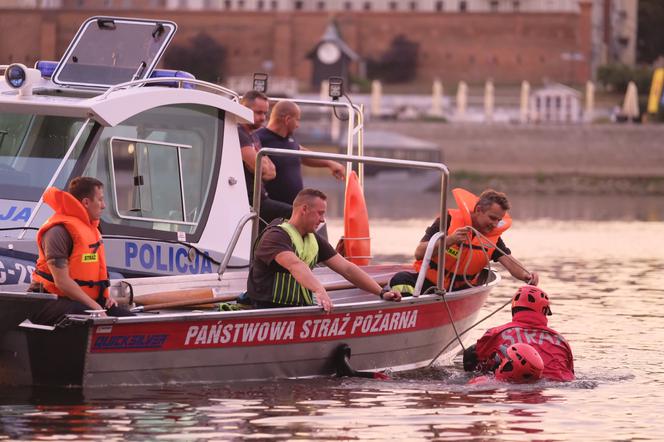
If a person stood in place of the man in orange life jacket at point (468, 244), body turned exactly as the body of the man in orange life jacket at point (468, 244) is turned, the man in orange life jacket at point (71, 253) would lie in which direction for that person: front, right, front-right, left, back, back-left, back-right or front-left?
right

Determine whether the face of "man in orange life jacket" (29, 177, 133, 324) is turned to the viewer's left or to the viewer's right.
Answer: to the viewer's right

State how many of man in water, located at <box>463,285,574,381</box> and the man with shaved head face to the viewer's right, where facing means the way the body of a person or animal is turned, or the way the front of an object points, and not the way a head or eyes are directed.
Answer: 1

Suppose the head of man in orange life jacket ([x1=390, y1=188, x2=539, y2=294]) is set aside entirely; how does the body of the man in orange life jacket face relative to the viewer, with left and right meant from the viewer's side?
facing the viewer and to the right of the viewer

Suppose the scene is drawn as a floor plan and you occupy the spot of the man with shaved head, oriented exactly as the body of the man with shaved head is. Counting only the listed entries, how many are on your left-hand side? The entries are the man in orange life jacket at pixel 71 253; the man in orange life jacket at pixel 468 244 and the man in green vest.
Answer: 0

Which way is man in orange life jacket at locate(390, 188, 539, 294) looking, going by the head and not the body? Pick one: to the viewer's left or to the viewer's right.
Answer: to the viewer's right

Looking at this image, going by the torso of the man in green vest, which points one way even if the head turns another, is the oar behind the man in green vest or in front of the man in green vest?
behind

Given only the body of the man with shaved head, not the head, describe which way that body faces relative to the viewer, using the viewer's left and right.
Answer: facing to the right of the viewer

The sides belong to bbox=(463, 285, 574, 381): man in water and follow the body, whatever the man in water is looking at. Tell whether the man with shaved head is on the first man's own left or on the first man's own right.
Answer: on the first man's own left

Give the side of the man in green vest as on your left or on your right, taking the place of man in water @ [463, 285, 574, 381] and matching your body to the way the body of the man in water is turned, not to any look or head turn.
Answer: on your left

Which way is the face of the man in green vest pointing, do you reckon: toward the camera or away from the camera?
toward the camera

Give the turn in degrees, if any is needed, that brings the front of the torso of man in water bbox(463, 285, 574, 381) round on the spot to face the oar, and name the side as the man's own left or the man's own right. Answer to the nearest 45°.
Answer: approximately 90° to the man's own left

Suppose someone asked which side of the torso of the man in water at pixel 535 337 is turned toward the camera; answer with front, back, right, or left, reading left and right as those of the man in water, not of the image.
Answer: back

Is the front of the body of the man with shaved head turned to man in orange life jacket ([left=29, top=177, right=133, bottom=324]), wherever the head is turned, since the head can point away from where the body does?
no

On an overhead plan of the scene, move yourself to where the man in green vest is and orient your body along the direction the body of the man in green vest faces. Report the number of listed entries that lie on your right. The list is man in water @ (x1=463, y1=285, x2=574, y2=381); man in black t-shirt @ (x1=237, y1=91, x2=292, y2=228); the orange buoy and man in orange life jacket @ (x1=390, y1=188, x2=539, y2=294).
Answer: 0

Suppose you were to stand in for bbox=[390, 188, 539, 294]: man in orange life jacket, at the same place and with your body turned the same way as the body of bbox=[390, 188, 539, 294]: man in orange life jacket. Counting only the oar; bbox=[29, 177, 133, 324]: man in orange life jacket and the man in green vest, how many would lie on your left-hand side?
0

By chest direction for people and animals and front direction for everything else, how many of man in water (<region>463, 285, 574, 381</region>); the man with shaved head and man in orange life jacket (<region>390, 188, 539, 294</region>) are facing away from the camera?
1
